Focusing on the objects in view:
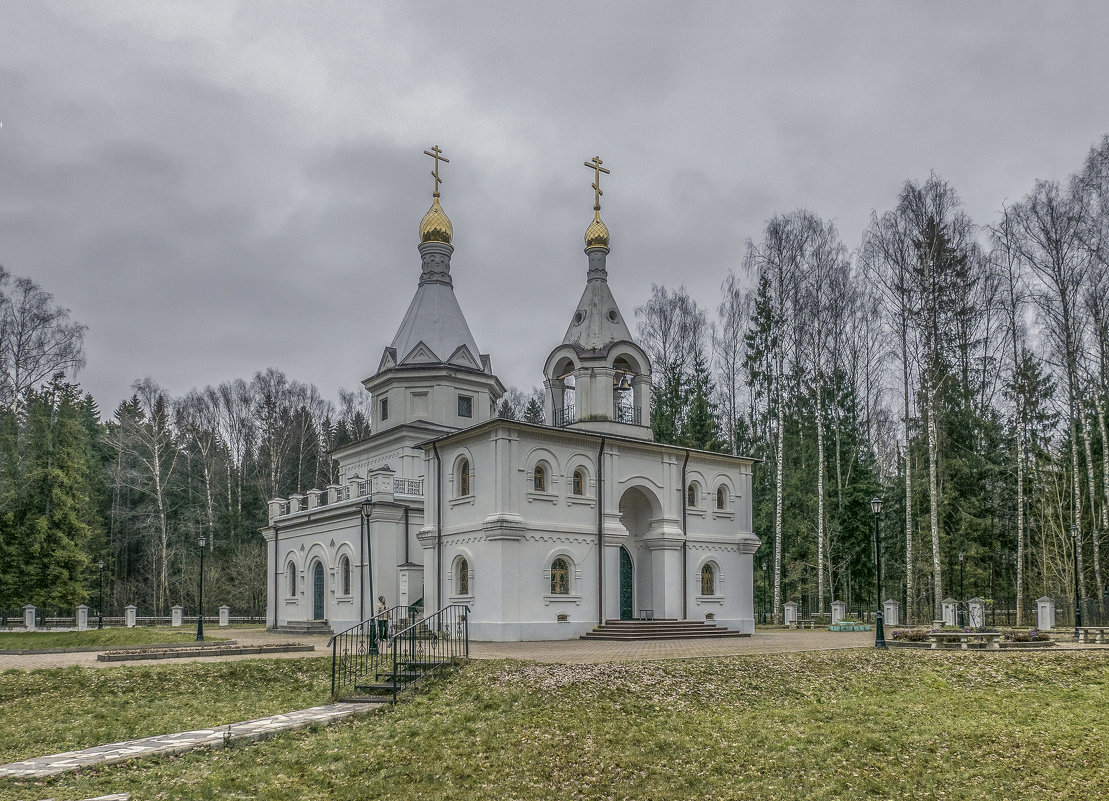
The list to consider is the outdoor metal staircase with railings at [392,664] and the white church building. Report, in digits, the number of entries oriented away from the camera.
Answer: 0

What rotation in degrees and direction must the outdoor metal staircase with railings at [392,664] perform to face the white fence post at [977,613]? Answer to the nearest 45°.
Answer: approximately 180°

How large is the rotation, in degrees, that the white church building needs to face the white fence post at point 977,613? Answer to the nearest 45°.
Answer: approximately 45° to its left

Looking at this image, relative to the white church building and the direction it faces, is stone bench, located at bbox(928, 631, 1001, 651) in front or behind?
in front

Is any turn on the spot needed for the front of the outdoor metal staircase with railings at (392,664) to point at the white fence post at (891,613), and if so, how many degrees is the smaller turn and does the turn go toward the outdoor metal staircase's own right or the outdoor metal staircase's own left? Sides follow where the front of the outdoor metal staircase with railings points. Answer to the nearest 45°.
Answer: approximately 180°

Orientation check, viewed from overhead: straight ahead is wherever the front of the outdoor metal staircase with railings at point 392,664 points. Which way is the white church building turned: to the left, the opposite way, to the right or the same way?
to the left

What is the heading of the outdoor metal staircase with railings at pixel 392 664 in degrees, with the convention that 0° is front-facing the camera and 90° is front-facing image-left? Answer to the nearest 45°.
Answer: approximately 45°

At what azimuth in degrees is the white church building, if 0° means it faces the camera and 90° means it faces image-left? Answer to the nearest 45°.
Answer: approximately 315°

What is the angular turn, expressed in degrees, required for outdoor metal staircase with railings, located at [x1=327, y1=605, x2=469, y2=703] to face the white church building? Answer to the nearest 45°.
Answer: approximately 135° to its right
